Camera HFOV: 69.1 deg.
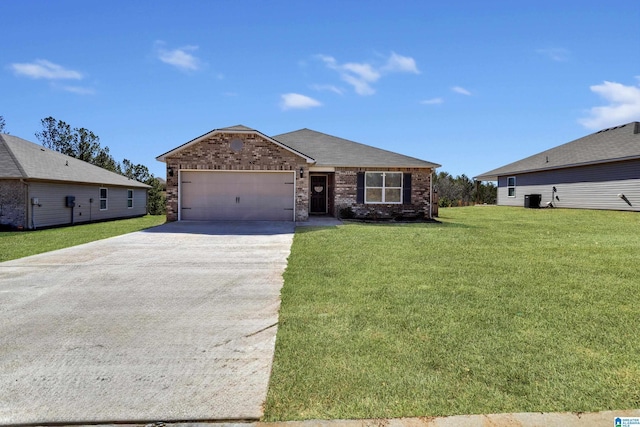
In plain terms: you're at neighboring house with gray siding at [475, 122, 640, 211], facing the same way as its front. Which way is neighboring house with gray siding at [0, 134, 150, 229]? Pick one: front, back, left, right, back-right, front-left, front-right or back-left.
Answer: right

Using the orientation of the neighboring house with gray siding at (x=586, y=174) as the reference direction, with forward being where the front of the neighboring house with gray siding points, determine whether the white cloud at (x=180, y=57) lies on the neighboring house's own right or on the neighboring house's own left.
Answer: on the neighboring house's own right

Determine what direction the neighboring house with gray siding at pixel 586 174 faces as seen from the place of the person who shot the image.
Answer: facing the viewer and to the right of the viewer

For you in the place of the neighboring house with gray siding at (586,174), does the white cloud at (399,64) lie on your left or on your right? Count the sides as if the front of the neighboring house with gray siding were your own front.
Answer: on your right

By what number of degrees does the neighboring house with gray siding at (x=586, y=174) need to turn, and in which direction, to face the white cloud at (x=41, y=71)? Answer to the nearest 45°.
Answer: approximately 90° to its right

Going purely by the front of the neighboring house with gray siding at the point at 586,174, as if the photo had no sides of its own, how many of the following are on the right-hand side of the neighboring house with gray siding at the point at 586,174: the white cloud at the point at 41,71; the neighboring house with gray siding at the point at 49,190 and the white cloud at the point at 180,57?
3
